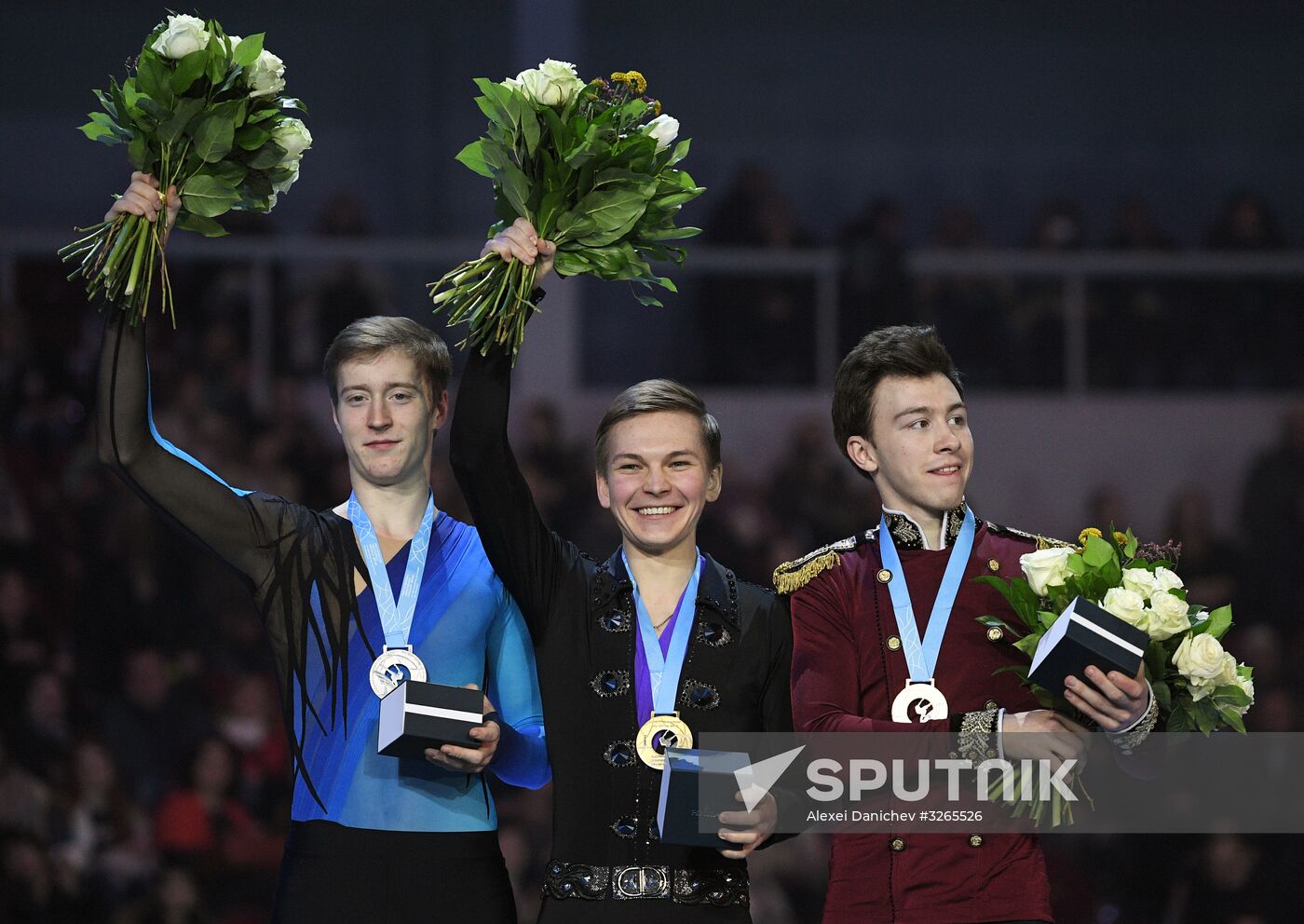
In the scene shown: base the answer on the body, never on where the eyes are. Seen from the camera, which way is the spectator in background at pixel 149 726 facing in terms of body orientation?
toward the camera

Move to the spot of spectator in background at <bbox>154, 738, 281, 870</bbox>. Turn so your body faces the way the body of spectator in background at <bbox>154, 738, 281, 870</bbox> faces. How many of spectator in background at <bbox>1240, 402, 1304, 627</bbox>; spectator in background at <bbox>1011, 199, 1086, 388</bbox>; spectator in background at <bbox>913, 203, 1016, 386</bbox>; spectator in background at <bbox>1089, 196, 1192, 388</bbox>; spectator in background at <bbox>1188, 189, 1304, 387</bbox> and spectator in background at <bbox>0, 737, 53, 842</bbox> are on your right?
1

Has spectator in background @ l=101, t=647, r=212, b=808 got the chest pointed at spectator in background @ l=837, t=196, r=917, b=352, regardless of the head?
no

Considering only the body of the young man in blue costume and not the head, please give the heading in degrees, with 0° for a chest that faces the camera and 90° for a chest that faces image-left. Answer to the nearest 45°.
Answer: approximately 0°

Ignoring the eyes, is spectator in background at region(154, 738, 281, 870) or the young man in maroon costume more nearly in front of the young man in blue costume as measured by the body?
the young man in maroon costume

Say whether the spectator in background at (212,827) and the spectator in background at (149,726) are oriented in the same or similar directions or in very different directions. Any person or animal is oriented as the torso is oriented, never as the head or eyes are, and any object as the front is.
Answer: same or similar directions

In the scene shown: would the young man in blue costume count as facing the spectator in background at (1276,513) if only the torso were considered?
no

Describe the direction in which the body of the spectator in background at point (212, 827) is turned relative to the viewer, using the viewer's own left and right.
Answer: facing the viewer

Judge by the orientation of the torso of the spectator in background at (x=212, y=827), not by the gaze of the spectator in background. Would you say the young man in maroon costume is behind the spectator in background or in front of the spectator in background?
in front

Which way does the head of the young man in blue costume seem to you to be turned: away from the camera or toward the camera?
toward the camera

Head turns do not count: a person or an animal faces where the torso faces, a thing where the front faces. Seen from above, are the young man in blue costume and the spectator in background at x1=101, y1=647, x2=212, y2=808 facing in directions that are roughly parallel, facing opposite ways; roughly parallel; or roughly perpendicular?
roughly parallel

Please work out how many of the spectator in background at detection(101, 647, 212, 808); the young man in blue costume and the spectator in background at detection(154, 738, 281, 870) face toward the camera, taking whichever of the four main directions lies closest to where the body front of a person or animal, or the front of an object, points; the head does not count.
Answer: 3

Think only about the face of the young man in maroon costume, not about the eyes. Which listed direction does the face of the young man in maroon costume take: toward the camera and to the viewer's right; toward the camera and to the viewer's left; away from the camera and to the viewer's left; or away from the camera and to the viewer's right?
toward the camera and to the viewer's right

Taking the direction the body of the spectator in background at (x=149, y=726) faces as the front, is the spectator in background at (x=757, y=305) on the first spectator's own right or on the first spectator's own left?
on the first spectator's own left

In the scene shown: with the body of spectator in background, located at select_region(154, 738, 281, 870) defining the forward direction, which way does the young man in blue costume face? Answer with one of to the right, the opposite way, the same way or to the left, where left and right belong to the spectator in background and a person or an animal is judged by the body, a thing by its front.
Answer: the same way
